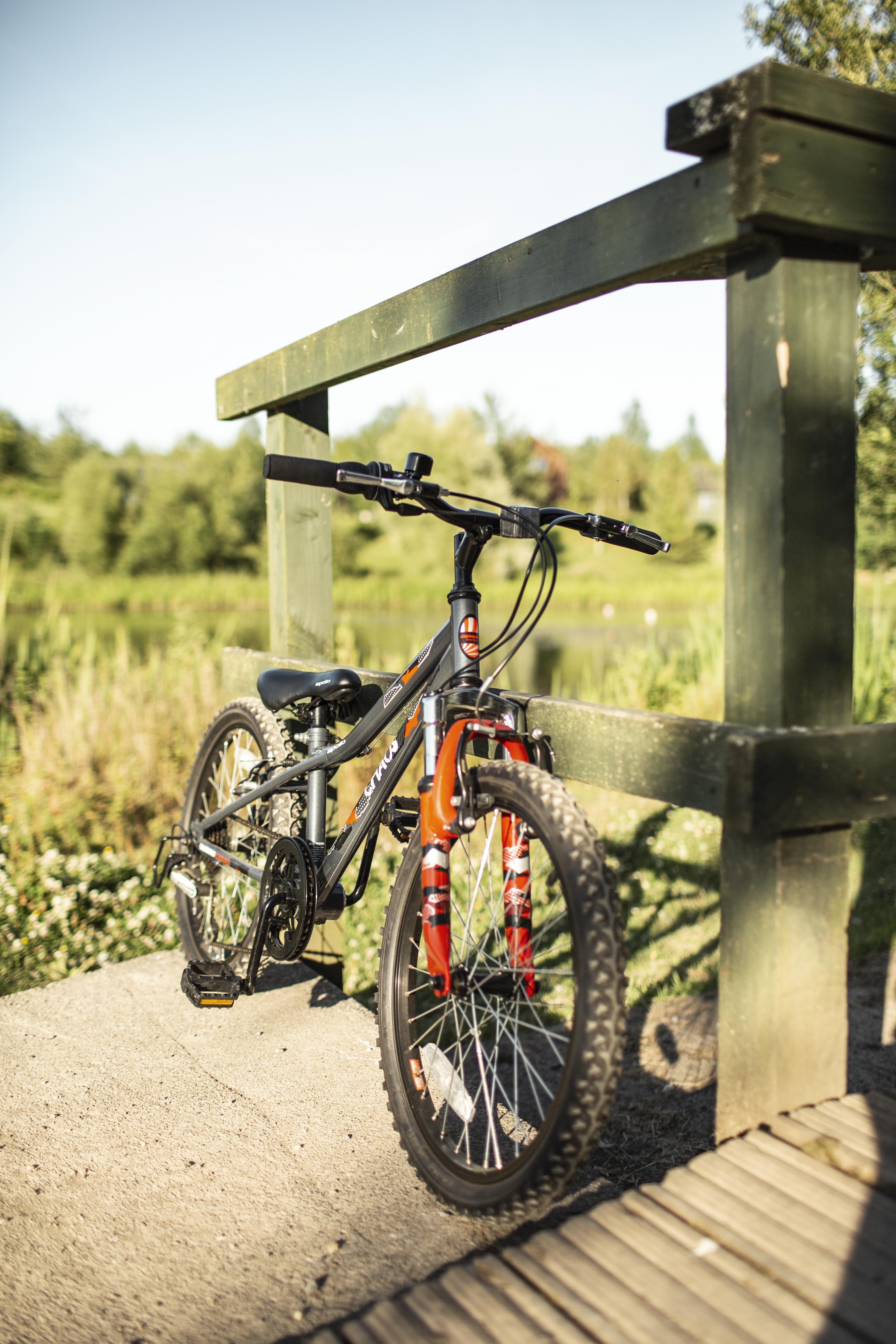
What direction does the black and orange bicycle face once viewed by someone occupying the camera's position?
facing the viewer and to the right of the viewer

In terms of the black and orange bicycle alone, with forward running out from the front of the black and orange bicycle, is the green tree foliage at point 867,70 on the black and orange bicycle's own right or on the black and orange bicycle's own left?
on the black and orange bicycle's own left
